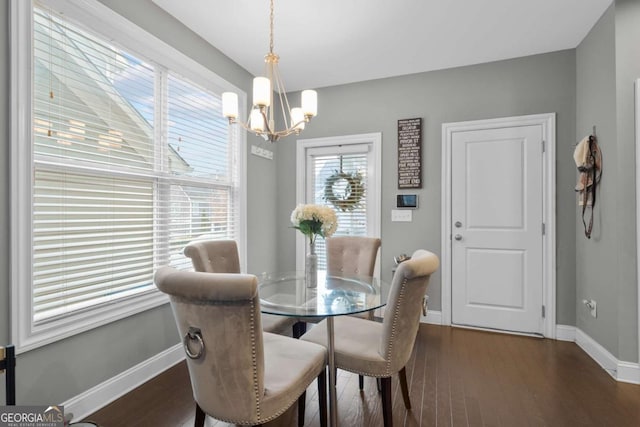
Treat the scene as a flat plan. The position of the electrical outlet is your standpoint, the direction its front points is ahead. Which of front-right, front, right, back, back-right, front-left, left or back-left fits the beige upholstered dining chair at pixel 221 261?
front

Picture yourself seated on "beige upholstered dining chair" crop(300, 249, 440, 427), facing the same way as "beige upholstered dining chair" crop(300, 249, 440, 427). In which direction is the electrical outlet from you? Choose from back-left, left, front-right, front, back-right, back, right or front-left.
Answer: right

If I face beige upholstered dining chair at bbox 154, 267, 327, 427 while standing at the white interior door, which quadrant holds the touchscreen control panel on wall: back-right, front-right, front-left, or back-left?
front-right

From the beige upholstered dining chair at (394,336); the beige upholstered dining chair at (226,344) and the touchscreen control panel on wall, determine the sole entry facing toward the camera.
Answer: the touchscreen control panel on wall

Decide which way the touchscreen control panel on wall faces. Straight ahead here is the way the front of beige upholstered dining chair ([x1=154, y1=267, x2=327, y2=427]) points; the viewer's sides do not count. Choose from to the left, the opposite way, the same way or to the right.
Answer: the opposite way

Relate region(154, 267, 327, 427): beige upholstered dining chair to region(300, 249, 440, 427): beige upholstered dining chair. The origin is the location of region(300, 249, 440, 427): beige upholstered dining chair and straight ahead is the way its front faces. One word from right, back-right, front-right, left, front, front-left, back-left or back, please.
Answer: left

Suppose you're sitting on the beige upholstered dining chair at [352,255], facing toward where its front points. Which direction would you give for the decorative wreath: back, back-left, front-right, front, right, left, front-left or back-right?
back-right

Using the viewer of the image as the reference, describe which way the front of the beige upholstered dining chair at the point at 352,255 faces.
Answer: facing the viewer and to the left of the viewer

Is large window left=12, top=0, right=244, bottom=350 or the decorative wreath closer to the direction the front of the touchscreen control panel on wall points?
the large window

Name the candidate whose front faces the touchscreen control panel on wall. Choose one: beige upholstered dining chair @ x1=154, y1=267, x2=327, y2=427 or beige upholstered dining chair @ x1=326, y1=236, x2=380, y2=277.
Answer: beige upholstered dining chair @ x1=154, y1=267, x2=327, y2=427

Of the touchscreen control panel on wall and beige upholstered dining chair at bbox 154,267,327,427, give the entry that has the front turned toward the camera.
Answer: the touchscreen control panel on wall

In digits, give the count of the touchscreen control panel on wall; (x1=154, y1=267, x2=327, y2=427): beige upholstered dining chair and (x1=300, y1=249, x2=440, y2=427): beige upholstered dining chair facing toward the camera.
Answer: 1

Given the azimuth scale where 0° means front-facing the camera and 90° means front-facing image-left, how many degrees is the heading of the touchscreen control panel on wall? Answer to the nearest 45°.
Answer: approximately 0°

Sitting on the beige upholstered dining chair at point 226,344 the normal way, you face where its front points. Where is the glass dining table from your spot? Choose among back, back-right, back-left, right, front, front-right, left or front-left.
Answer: front

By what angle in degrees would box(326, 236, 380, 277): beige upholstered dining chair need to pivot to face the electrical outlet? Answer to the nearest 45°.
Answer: approximately 135° to its left

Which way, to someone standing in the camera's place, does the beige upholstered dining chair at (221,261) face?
facing the viewer and to the right of the viewer
